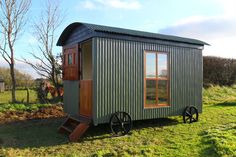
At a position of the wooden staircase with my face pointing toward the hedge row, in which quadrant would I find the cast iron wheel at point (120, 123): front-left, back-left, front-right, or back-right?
front-right

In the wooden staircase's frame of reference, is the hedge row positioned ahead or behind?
behind

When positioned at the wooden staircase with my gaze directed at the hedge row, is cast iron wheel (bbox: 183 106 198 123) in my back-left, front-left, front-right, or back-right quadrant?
front-right

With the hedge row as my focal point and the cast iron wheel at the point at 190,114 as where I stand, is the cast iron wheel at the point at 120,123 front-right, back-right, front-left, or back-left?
back-left

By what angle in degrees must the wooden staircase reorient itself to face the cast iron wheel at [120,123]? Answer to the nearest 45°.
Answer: approximately 135° to its left

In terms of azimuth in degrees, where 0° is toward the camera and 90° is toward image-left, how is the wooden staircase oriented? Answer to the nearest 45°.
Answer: approximately 45°

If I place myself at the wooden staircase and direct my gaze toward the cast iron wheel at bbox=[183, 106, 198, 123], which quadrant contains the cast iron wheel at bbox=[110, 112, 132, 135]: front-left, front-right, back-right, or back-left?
front-right

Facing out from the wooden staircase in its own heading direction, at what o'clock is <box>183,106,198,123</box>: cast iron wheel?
The cast iron wheel is roughly at 7 o'clock from the wooden staircase.
